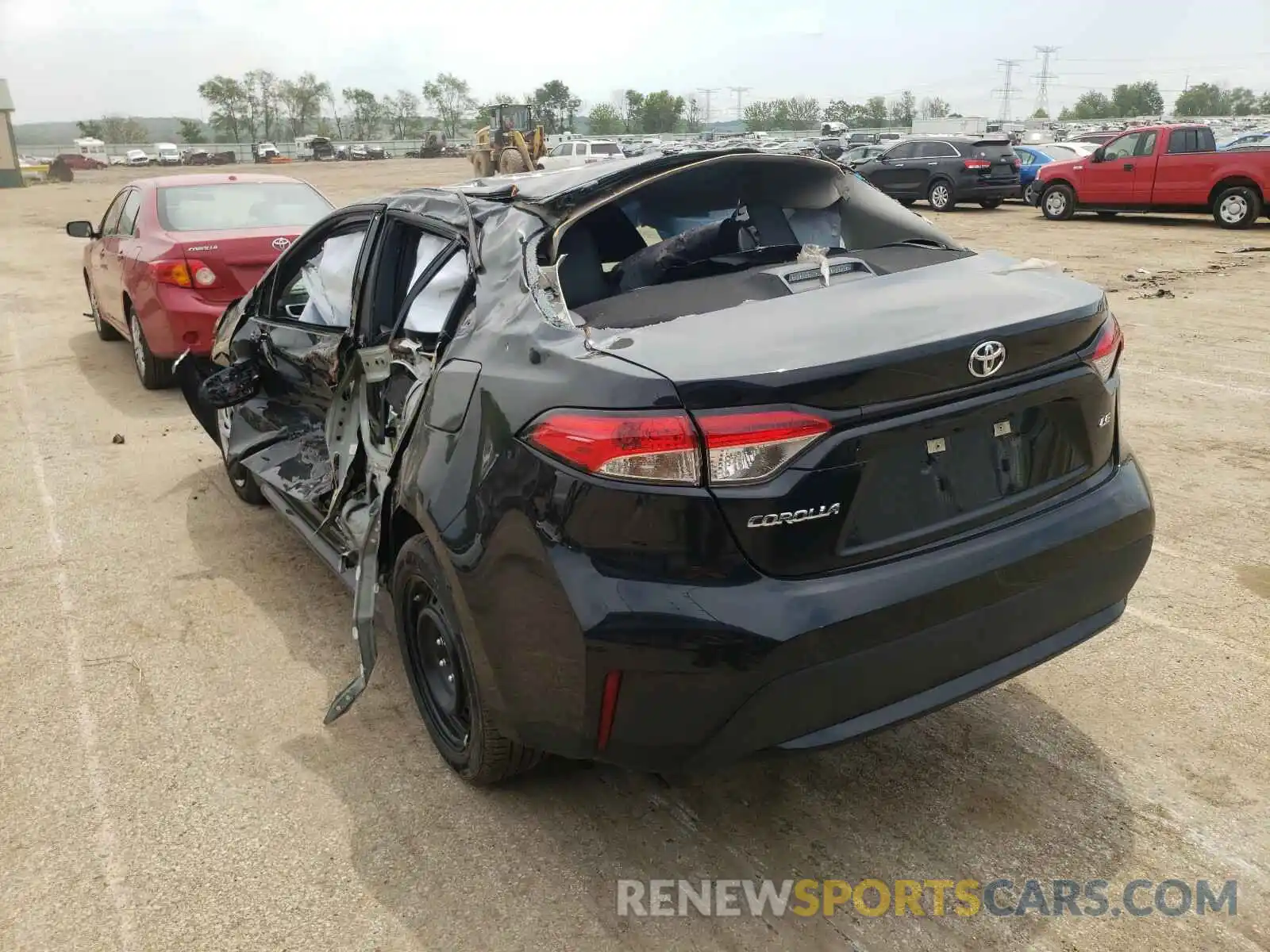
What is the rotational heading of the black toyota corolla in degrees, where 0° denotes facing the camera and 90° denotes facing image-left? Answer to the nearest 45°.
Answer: approximately 135°

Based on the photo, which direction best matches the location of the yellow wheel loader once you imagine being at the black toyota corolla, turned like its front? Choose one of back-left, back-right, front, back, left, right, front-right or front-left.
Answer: front-right

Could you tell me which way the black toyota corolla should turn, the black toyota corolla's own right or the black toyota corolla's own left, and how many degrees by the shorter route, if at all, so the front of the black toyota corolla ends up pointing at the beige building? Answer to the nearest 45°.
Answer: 0° — it already faces it

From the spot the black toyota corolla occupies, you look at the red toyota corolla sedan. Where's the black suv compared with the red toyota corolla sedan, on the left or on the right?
right

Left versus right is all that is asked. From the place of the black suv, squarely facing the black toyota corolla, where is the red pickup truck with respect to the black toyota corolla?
left

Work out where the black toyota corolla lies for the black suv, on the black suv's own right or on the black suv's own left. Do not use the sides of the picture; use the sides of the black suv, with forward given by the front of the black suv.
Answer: on the black suv's own left

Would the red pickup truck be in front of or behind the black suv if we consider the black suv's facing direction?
behind

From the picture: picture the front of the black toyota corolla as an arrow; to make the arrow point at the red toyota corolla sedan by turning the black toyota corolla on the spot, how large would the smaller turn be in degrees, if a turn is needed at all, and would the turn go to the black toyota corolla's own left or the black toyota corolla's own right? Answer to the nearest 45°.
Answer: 0° — it already faces it

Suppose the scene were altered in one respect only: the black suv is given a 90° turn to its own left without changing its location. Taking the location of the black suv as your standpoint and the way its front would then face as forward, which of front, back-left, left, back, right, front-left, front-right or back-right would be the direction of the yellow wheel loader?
right

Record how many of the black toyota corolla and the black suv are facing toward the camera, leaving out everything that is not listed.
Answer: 0

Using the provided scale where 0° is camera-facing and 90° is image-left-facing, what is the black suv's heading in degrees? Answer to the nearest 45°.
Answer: approximately 135°
